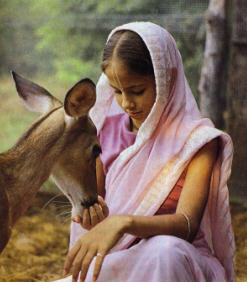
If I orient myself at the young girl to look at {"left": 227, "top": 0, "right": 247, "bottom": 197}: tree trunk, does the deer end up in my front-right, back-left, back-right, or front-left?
back-left

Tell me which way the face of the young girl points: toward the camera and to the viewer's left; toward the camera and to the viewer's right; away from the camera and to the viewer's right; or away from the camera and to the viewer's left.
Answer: toward the camera and to the viewer's left

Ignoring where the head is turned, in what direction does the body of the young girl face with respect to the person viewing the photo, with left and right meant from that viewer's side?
facing the viewer and to the left of the viewer

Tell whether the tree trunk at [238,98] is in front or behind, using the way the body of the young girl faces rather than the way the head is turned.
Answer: behind
